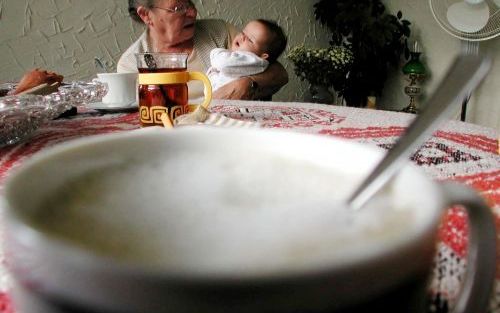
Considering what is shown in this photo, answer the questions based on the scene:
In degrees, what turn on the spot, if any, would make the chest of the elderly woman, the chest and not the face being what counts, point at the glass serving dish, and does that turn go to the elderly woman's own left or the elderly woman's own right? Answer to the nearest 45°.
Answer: approximately 45° to the elderly woman's own right

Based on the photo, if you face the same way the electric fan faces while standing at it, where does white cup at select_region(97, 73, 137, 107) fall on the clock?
The white cup is roughly at 1 o'clock from the electric fan.

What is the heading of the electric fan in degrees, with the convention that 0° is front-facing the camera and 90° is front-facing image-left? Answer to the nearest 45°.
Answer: approximately 0°

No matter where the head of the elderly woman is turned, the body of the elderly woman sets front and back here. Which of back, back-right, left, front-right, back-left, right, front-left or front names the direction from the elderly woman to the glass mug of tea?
front-right

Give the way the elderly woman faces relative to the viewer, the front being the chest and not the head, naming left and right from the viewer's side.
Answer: facing the viewer and to the right of the viewer

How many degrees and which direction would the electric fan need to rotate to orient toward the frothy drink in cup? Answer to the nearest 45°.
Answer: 0° — it already faces it

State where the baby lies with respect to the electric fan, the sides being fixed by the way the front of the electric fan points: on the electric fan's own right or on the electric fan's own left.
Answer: on the electric fan's own right

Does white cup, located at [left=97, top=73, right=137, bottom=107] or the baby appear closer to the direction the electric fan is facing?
the white cup

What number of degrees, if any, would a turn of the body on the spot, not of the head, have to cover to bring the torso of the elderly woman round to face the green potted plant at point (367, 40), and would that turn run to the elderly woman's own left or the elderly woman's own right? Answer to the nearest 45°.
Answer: approximately 90° to the elderly woman's own left

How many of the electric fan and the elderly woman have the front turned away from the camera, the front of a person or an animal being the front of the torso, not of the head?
0

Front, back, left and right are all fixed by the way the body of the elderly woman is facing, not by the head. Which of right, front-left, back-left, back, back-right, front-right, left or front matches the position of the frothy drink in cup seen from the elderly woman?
front-right
